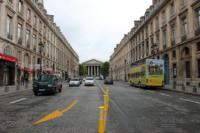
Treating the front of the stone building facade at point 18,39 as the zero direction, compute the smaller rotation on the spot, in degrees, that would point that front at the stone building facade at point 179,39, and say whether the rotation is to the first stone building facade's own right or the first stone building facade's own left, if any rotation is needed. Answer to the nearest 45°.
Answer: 0° — it already faces it

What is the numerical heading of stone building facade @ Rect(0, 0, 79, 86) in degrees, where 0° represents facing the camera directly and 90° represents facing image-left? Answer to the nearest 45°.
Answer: approximately 270°
